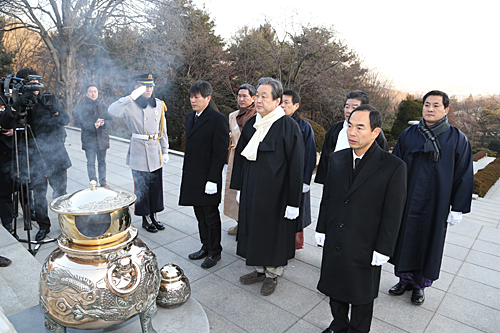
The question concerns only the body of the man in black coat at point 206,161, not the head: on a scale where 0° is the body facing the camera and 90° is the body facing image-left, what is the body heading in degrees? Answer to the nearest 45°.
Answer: approximately 45°

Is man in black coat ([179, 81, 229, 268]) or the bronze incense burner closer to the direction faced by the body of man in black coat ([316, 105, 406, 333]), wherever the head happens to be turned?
the bronze incense burner

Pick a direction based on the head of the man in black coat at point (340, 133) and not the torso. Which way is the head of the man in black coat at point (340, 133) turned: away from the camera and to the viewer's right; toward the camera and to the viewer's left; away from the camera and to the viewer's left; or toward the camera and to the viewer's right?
toward the camera and to the viewer's left

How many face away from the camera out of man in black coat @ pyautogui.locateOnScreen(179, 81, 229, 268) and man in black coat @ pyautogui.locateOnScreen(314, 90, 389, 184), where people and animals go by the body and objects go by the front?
0

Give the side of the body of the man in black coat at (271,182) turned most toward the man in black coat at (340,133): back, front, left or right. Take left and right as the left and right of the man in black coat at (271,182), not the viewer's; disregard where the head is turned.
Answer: back

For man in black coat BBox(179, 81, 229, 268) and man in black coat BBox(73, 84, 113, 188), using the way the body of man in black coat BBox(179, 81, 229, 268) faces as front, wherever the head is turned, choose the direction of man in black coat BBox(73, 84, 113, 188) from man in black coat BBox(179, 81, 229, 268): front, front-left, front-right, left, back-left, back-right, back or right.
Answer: right

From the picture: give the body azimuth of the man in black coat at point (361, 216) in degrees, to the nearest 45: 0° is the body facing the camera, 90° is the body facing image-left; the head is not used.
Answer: approximately 45°

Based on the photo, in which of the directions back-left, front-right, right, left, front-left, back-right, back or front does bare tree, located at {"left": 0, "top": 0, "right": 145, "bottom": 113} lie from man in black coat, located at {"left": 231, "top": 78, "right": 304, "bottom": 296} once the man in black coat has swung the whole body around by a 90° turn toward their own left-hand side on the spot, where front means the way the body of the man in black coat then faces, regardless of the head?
back

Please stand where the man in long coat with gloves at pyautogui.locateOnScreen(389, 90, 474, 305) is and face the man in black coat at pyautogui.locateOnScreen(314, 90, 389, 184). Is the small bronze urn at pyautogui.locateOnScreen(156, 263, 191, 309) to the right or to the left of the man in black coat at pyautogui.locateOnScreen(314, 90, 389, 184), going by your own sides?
left

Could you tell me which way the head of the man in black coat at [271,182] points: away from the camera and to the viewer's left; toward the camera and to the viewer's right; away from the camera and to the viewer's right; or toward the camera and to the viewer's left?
toward the camera and to the viewer's left

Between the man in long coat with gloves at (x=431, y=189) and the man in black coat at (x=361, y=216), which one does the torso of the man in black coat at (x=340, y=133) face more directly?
the man in black coat

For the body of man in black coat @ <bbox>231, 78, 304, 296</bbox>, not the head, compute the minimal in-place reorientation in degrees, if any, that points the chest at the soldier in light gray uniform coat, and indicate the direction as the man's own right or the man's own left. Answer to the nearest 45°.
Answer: approximately 90° to the man's own right

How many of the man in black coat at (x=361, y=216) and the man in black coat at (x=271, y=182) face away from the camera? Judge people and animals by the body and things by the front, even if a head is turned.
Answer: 0

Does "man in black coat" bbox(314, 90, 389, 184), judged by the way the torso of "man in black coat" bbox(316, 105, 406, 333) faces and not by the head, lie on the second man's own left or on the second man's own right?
on the second man's own right
